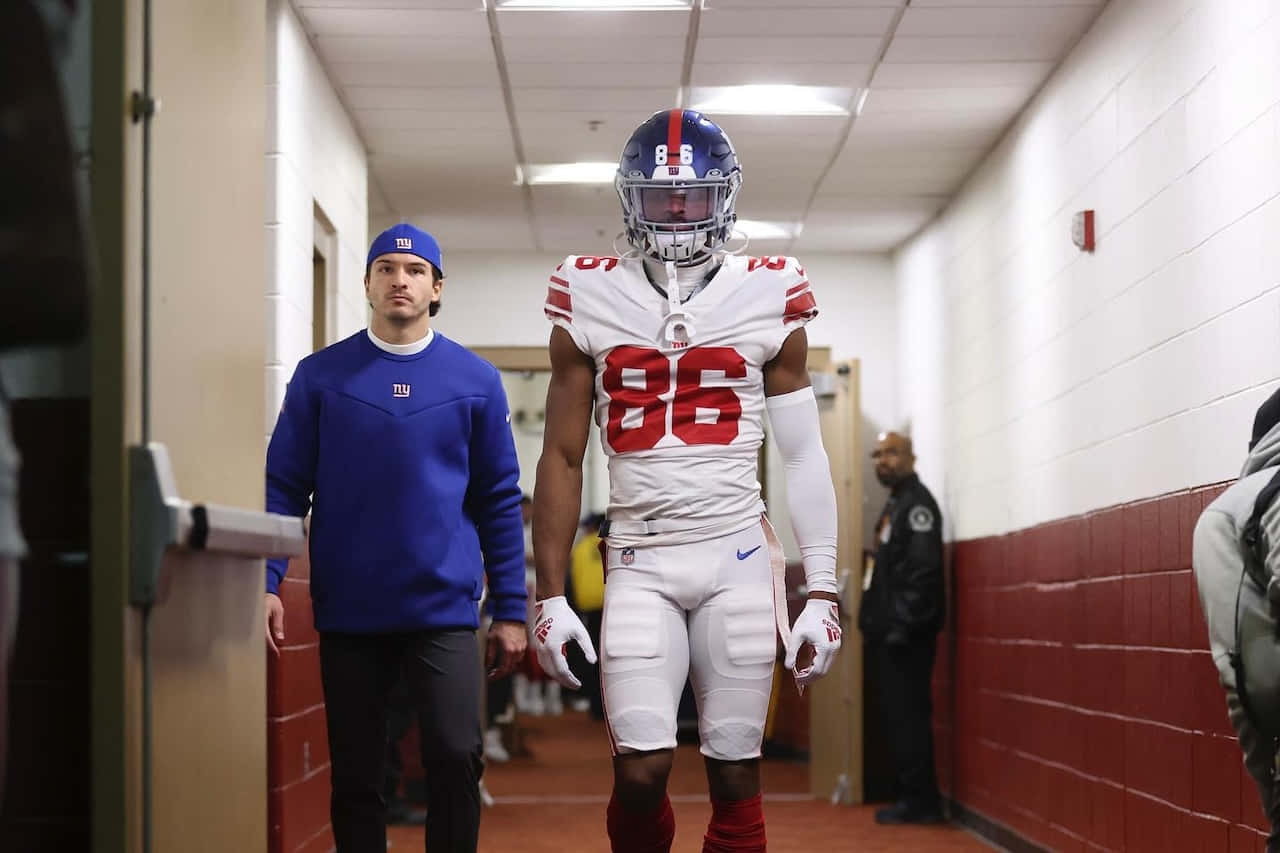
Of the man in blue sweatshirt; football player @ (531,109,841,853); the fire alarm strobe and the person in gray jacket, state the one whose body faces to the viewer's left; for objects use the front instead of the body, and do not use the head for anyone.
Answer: the fire alarm strobe

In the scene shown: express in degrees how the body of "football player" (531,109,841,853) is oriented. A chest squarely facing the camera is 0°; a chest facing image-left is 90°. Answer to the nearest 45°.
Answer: approximately 0°

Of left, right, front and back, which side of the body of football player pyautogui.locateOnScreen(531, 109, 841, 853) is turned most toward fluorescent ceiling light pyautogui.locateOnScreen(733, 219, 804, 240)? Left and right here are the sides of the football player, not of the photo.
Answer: back

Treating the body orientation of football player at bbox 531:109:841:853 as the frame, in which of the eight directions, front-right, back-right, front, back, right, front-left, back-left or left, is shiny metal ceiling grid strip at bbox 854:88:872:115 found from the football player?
back

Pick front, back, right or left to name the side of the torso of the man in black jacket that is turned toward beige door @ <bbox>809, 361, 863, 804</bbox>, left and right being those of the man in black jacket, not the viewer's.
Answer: right
